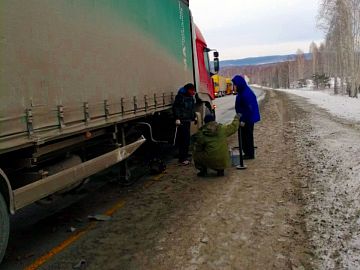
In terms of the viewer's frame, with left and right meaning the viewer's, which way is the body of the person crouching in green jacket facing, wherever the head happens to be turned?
facing away from the viewer

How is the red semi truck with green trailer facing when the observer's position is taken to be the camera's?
facing away from the viewer and to the right of the viewer

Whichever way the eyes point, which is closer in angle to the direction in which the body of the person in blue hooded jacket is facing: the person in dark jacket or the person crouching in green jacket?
the person in dark jacket

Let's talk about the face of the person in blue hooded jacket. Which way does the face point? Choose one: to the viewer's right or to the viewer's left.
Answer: to the viewer's left

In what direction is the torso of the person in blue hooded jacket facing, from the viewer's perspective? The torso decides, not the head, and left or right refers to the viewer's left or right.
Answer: facing to the left of the viewer

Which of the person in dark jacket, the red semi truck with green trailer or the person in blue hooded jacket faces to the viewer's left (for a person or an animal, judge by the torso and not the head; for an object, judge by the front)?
the person in blue hooded jacket

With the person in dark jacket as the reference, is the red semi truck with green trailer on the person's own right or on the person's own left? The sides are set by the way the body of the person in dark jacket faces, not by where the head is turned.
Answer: on the person's own right

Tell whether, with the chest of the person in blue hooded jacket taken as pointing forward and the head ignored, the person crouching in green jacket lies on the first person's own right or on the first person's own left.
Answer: on the first person's own left
